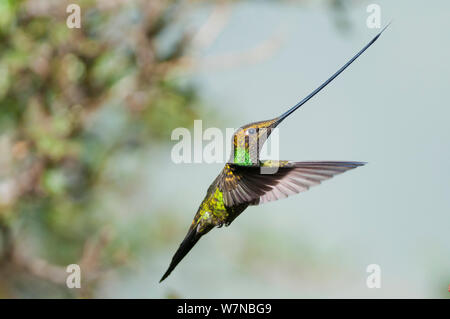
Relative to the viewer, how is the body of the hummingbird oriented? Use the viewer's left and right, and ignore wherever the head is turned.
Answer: facing to the right of the viewer
